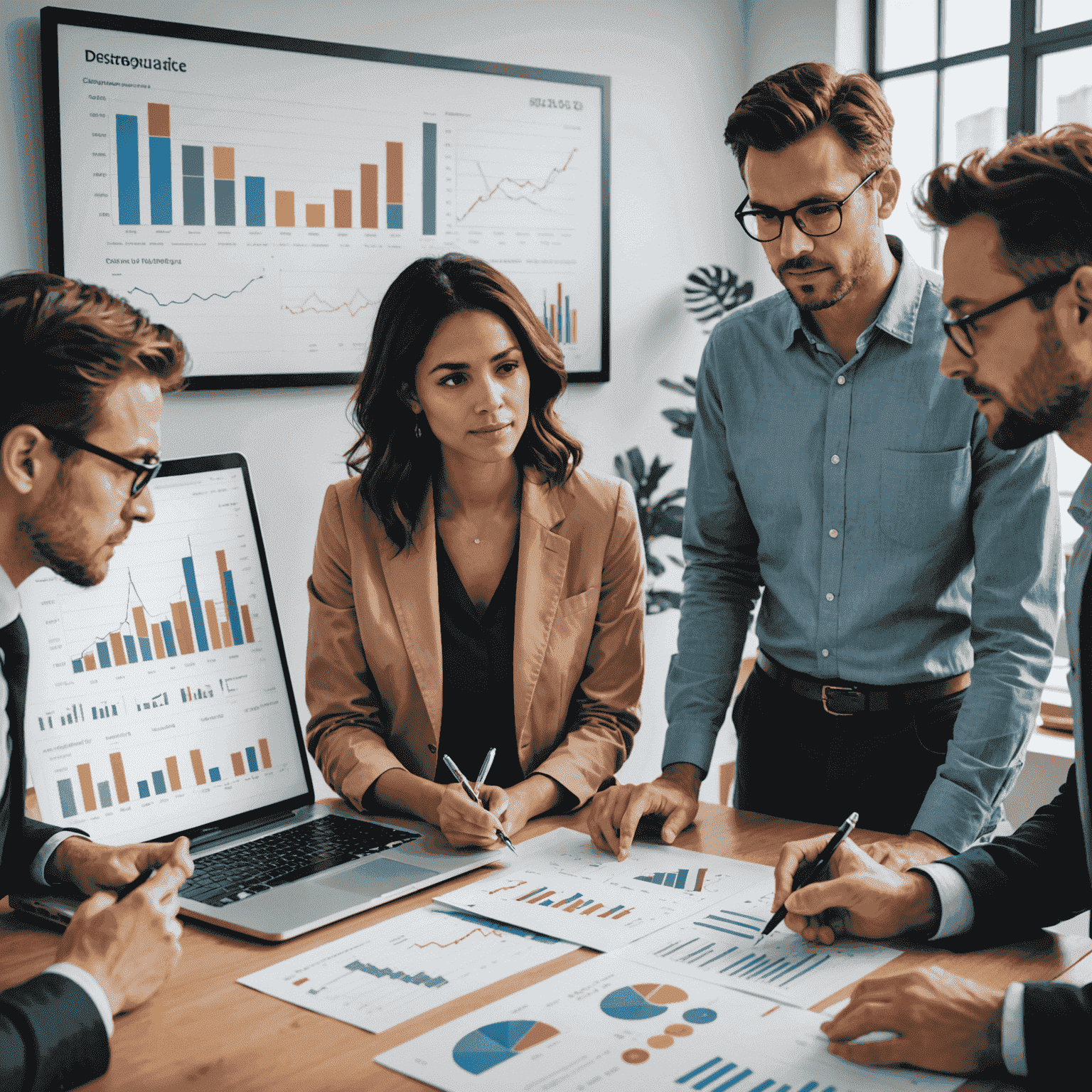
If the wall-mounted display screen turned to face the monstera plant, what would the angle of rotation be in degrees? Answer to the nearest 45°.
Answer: approximately 90° to its left

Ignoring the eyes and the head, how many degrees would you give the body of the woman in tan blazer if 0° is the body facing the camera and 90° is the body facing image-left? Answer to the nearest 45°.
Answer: approximately 0°

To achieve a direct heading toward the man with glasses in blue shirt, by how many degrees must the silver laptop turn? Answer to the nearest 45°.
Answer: approximately 45° to its left

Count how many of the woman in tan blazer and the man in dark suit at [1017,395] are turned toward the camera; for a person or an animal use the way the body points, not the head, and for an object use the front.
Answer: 1

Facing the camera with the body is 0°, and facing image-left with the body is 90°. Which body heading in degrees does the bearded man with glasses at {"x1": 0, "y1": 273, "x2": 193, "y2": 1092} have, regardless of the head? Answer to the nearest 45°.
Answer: approximately 270°

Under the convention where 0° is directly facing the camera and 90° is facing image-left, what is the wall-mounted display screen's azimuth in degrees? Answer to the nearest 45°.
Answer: approximately 315°

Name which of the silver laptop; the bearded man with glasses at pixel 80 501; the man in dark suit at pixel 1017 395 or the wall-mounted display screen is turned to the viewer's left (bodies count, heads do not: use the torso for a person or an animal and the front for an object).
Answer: the man in dark suit

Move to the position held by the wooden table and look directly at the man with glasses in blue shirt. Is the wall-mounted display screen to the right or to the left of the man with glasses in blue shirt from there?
left

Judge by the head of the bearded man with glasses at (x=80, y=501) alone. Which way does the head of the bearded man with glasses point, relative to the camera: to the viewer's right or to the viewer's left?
to the viewer's right

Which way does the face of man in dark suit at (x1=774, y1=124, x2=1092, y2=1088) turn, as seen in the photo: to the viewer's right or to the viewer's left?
to the viewer's left

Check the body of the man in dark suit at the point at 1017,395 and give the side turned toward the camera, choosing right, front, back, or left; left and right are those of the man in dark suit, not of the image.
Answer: left
